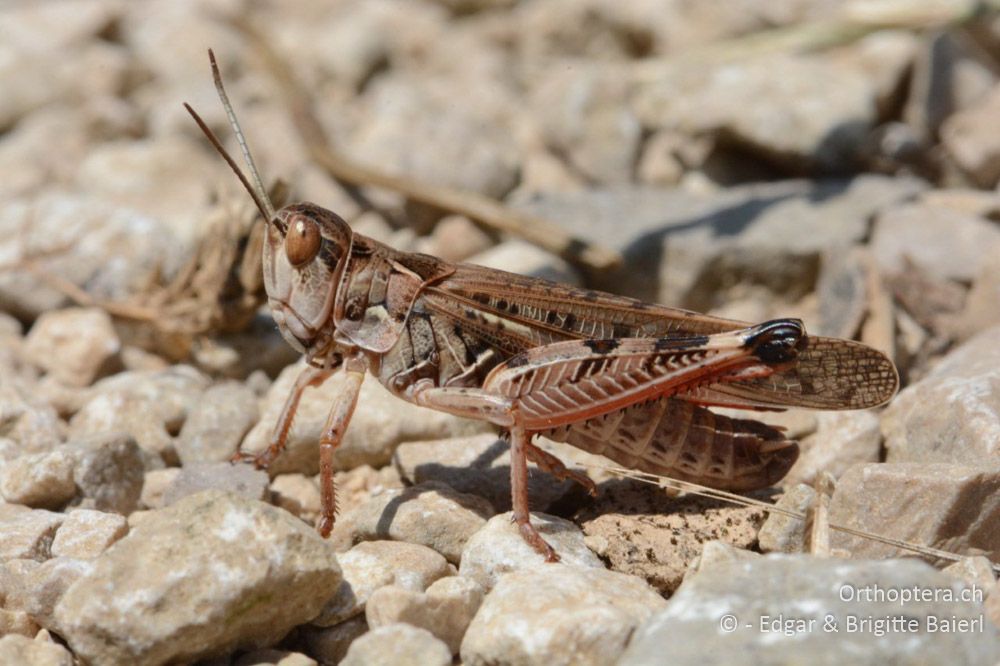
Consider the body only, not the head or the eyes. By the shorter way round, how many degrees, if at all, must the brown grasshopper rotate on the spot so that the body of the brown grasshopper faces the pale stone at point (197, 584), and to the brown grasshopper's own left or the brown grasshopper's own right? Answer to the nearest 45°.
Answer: approximately 45° to the brown grasshopper's own left

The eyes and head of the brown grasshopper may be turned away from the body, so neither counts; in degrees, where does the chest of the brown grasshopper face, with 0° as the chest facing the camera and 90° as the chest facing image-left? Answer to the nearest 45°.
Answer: approximately 90°

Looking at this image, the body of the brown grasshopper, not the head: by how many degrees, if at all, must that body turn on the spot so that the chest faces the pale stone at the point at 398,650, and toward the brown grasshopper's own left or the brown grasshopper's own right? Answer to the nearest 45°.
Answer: approximately 90° to the brown grasshopper's own left

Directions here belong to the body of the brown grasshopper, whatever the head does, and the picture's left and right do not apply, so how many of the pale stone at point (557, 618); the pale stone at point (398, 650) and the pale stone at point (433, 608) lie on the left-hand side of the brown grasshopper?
3

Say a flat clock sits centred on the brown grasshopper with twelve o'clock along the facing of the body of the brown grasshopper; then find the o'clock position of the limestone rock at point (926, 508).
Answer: The limestone rock is roughly at 7 o'clock from the brown grasshopper.

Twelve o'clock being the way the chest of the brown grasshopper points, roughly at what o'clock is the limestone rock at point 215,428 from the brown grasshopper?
The limestone rock is roughly at 1 o'clock from the brown grasshopper.

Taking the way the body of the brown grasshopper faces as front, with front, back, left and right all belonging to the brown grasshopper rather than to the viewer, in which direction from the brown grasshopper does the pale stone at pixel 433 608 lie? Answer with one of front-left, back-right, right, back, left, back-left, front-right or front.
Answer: left

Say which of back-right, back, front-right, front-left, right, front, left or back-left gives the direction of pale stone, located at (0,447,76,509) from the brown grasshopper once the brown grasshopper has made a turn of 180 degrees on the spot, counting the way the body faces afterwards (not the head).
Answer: back

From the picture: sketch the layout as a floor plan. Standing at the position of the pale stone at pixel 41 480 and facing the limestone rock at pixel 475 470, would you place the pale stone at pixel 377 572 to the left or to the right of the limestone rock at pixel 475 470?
right

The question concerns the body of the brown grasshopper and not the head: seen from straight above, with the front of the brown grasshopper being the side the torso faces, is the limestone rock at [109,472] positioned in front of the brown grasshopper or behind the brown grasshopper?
in front

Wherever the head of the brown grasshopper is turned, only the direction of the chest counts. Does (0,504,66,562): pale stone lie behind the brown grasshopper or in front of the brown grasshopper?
in front
